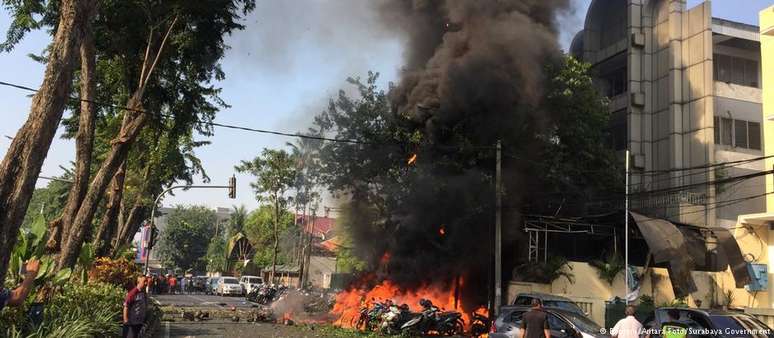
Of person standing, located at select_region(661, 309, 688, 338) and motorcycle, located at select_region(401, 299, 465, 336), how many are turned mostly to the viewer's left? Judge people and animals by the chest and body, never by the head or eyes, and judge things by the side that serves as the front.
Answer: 1

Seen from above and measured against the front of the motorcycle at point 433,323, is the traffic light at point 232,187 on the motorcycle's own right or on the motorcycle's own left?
on the motorcycle's own right

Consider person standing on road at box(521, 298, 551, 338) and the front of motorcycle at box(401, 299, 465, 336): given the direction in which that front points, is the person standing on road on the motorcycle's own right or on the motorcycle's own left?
on the motorcycle's own left

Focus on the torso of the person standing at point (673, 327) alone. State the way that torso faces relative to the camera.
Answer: away from the camera

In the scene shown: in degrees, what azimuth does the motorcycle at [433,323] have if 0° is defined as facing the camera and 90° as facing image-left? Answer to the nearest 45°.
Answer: approximately 90°

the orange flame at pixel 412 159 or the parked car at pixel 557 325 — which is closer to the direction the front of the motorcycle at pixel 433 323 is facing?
the orange flame

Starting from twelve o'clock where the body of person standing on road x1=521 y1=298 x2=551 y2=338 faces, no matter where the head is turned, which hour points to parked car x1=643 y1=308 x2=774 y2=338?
The parked car is roughly at 2 o'clock from the person standing on road.

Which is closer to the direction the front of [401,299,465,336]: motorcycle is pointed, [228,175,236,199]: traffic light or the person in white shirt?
the traffic light

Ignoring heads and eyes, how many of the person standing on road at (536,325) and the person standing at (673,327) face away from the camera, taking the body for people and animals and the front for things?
2
